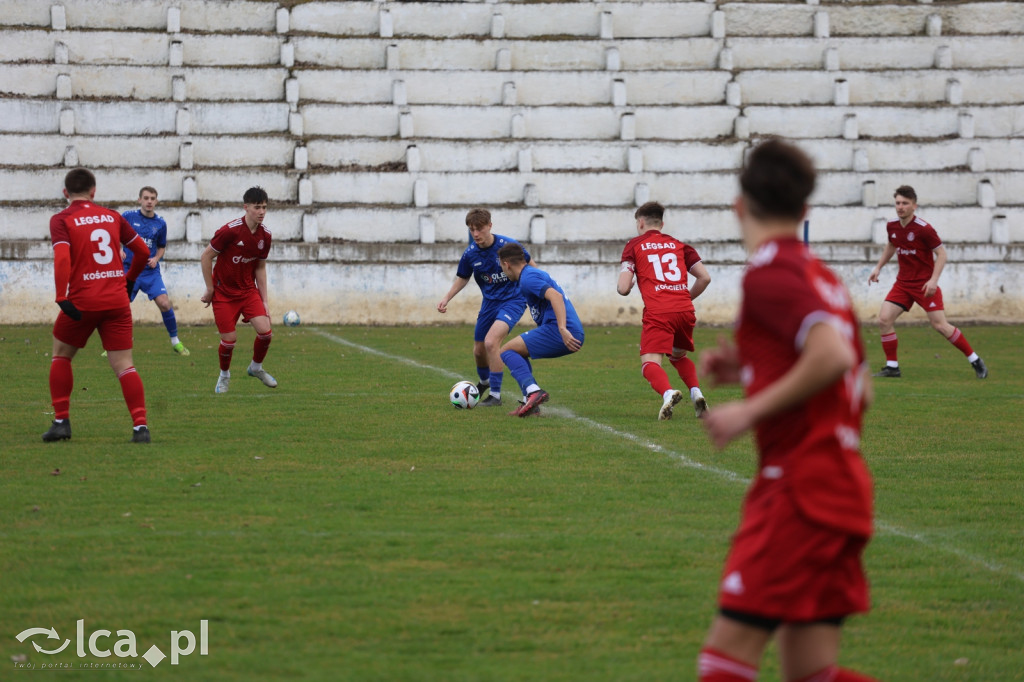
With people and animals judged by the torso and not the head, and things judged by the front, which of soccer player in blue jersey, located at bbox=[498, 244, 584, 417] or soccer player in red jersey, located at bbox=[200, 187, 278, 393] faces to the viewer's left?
the soccer player in blue jersey

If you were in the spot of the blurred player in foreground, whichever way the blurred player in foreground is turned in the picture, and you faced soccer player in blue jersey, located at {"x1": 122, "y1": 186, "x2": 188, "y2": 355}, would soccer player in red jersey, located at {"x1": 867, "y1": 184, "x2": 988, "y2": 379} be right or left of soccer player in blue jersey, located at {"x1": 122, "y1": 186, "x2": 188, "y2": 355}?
right

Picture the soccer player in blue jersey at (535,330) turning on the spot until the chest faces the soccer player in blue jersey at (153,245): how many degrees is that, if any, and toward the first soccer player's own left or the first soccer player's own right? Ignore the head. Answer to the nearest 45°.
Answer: approximately 45° to the first soccer player's own right

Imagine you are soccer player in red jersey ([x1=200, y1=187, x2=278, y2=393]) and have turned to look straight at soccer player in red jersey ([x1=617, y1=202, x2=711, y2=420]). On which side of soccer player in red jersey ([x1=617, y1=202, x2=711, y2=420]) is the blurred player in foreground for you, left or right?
right

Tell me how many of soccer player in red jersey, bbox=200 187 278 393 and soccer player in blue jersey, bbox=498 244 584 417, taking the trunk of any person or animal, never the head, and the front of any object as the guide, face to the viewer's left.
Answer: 1

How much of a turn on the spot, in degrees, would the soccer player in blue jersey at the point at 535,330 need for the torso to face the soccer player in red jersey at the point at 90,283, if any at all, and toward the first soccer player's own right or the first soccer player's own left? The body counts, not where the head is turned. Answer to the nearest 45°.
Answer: approximately 45° to the first soccer player's own left

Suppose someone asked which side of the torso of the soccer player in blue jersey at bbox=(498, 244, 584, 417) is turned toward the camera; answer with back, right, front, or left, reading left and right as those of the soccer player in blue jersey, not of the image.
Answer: left
